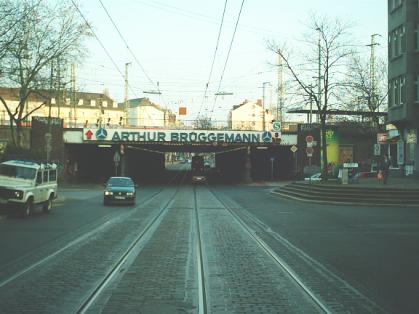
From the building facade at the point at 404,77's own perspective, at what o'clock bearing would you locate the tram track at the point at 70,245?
The tram track is roughly at 11 o'clock from the building facade.

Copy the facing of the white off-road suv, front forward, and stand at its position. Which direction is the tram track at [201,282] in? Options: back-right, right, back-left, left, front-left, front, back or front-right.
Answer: front-left

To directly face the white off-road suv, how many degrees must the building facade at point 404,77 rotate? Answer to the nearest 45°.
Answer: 0° — it already faces it

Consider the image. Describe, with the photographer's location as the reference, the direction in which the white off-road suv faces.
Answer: facing the viewer and to the left of the viewer

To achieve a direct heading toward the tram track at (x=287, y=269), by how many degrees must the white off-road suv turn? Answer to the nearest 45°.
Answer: approximately 45° to its left

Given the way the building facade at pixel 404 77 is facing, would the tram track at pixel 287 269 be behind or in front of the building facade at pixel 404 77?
in front

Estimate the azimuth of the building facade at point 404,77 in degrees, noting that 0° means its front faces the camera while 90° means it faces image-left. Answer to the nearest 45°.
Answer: approximately 45°

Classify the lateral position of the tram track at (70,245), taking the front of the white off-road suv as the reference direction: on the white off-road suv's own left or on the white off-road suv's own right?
on the white off-road suv's own left

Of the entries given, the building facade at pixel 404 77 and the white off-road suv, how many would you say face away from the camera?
0

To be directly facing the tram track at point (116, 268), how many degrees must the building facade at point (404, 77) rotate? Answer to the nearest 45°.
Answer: approximately 45° to its left

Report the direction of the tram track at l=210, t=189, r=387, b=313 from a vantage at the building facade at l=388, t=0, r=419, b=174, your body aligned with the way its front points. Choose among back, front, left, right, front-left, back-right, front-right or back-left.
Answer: front-left

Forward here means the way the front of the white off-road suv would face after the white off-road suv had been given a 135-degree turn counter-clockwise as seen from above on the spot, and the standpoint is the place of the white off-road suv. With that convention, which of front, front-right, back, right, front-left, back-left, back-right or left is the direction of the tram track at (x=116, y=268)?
right

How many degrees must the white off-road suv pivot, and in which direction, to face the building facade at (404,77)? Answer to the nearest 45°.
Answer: approximately 135° to its left
